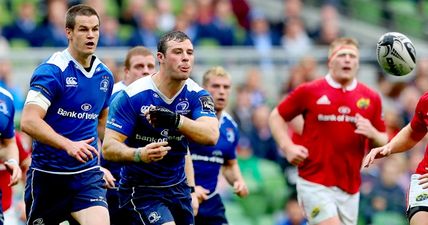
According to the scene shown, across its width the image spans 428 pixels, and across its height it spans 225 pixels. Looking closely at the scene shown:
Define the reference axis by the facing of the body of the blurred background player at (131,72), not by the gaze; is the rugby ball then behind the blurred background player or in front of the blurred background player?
in front

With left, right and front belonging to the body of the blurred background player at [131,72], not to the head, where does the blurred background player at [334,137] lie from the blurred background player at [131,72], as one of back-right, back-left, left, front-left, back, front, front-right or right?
front-left

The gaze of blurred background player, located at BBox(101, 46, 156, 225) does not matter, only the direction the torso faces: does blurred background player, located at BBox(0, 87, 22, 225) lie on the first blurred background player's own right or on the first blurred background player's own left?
on the first blurred background player's own right
